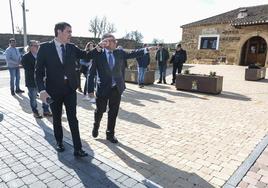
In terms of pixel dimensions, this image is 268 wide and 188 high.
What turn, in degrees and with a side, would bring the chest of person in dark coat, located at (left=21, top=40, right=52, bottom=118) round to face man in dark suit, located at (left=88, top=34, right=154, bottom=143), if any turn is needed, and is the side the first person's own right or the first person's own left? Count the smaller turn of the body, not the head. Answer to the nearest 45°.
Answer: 0° — they already face them

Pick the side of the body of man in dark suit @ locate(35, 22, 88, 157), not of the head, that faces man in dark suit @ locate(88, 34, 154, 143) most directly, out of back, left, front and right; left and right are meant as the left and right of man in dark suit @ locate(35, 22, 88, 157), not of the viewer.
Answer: left

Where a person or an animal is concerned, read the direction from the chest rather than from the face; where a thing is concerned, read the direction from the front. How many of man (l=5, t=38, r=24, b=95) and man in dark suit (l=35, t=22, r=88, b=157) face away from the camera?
0

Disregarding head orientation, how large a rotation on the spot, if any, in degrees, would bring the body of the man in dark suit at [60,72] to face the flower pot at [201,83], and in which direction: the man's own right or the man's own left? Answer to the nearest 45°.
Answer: approximately 90° to the man's own left

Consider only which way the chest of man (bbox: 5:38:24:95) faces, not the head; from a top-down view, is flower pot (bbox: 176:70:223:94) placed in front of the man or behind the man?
in front

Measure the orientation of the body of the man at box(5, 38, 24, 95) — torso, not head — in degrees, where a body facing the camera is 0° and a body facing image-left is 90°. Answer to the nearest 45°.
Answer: approximately 315°

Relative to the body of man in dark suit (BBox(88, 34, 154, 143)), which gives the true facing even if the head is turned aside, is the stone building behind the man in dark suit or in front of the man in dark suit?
behind

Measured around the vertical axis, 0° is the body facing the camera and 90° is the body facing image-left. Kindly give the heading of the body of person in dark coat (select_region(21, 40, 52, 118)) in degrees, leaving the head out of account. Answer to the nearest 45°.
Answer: approximately 315°

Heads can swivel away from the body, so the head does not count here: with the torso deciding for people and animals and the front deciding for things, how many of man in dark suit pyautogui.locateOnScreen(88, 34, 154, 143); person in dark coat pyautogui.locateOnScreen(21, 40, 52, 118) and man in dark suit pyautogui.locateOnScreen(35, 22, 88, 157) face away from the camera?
0

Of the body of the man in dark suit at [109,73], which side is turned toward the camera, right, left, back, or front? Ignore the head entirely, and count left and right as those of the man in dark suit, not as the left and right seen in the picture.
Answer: front

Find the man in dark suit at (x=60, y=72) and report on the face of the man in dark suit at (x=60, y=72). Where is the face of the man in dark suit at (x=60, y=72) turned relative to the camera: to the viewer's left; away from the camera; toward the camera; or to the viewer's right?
to the viewer's right

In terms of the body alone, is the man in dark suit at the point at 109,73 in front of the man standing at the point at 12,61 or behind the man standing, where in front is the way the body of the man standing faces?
in front
